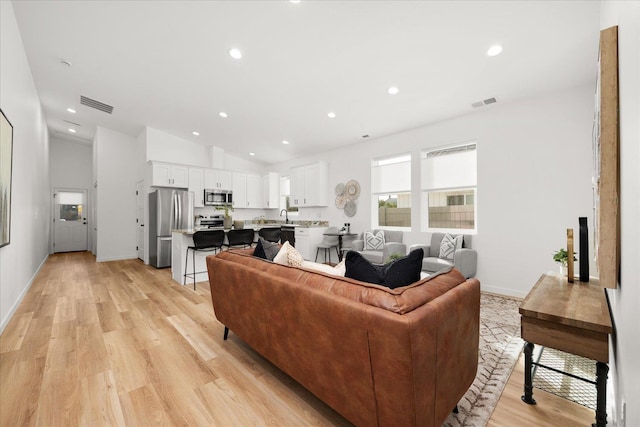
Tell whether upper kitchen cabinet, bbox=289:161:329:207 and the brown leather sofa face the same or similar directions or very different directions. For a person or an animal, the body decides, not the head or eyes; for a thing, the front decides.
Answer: very different directions

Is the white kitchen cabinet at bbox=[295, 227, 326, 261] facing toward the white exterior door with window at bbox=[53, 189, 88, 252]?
no

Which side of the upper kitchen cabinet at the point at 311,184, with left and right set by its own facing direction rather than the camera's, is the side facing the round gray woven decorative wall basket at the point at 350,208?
left

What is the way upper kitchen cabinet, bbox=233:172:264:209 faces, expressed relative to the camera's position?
facing the viewer and to the right of the viewer

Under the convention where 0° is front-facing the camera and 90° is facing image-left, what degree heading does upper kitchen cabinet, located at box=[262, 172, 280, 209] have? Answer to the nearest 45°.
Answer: approximately 45°

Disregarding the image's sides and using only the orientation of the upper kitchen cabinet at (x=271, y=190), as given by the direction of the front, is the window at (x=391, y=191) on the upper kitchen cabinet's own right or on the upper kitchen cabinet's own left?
on the upper kitchen cabinet's own left

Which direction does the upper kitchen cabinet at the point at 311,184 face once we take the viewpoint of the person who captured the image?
facing the viewer and to the left of the viewer

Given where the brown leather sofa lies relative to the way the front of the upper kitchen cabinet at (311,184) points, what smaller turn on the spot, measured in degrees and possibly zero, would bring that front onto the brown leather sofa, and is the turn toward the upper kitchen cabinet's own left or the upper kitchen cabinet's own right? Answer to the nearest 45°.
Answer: approximately 45° to the upper kitchen cabinet's own left

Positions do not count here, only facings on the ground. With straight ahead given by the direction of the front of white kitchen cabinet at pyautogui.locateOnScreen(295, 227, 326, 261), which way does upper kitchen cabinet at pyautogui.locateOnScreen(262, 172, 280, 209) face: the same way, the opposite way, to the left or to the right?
the same way

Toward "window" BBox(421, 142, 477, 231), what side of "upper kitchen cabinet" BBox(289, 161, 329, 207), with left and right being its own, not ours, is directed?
left

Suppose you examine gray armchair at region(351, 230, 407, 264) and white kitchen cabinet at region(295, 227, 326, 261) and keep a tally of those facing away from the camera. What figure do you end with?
0

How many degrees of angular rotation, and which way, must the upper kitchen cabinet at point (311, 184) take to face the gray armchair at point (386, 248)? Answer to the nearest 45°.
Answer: approximately 90° to its left

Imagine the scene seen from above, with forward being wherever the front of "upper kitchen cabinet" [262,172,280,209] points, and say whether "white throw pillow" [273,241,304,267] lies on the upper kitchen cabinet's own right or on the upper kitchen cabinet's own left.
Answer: on the upper kitchen cabinet's own left

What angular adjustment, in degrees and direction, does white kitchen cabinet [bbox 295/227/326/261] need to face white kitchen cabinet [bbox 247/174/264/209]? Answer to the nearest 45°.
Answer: approximately 90° to its right

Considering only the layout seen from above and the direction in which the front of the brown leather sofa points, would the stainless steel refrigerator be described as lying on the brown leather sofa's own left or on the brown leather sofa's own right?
on the brown leather sofa's own left

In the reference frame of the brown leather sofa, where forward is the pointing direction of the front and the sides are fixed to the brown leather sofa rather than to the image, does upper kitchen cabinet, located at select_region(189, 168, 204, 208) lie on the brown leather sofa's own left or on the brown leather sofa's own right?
on the brown leather sofa's own left

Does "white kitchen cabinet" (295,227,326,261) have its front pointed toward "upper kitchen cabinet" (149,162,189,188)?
no

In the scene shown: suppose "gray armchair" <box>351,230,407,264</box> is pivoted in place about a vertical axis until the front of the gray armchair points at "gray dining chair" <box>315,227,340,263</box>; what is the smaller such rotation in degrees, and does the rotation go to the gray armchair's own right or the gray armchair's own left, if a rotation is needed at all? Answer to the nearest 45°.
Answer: approximately 90° to the gray armchair's own right
